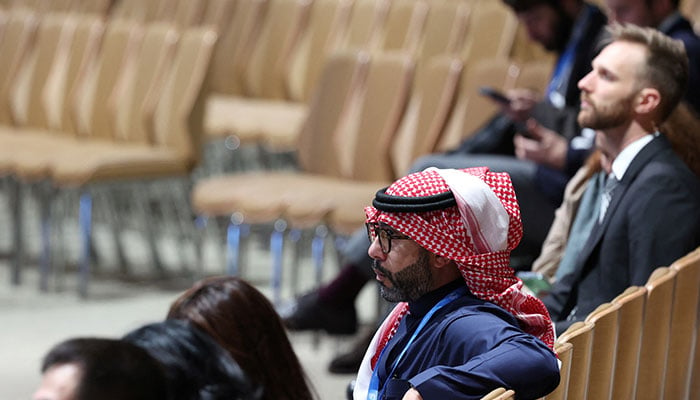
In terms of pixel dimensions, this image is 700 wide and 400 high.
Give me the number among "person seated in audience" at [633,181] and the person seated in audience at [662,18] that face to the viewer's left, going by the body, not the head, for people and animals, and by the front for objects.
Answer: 2

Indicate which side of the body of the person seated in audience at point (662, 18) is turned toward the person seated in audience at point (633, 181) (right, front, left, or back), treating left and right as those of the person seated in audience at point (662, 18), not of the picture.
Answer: left

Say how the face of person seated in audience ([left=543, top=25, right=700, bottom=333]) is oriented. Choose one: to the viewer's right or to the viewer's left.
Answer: to the viewer's left

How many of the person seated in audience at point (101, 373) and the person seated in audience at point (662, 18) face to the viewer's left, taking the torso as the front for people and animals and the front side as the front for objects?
2

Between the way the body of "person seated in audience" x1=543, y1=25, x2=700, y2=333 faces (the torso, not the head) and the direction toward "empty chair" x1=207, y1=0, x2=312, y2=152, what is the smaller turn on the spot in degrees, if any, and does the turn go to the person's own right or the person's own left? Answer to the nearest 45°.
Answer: approximately 45° to the person's own right

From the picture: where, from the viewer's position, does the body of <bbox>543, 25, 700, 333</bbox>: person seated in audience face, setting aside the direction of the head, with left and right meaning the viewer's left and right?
facing to the left of the viewer

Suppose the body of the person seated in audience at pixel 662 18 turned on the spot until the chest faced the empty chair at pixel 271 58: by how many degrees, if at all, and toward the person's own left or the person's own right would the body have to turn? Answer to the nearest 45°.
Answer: approximately 45° to the person's own right

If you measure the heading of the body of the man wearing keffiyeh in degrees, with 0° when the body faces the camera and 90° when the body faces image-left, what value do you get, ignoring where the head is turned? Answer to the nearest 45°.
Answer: approximately 90°

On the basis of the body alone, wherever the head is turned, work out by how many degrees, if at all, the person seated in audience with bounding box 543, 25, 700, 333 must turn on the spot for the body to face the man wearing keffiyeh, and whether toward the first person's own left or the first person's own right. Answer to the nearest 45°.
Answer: approximately 90° to the first person's own left

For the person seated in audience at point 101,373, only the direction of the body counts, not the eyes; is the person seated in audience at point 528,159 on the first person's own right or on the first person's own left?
on the first person's own right

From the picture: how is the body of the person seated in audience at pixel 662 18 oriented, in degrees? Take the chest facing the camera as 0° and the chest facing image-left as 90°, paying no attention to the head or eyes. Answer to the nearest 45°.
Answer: approximately 90°

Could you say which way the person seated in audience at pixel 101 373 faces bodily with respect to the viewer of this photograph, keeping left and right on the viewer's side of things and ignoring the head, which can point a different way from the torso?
facing to the left of the viewer
